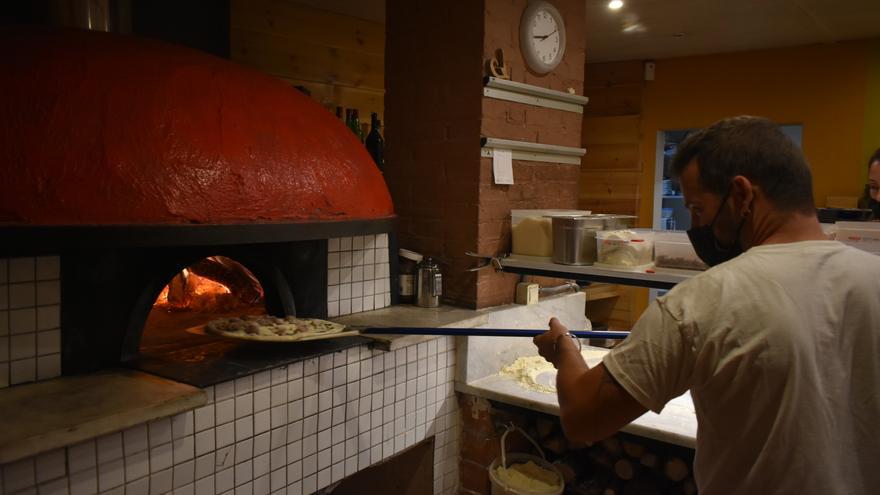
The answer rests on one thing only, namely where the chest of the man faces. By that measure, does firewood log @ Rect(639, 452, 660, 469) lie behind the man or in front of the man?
in front

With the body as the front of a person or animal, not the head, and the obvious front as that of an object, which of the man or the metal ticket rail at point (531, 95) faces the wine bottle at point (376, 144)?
the man

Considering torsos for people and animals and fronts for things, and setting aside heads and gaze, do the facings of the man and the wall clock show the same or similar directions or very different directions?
very different directions

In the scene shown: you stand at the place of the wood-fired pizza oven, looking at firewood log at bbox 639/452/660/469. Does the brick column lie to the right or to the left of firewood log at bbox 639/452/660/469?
left

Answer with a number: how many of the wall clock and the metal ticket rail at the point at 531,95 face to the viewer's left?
0

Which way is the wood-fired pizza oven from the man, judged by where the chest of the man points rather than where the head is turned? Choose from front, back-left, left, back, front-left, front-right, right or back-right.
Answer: front-left

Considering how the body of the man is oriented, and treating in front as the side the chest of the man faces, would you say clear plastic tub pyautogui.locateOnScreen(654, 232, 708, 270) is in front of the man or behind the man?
in front

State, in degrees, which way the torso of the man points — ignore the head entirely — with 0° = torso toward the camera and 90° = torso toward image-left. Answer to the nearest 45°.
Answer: approximately 135°

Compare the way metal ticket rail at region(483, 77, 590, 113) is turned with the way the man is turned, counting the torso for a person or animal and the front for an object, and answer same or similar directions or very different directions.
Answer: very different directions
